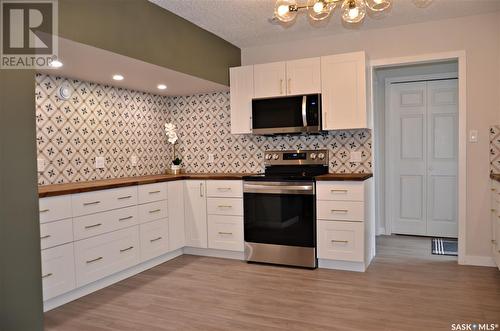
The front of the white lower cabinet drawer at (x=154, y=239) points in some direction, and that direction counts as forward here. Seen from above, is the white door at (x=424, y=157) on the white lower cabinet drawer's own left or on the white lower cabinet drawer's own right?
on the white lower cabinet drawer's own left

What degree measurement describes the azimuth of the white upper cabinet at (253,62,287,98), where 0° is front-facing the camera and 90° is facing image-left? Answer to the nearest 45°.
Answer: approximately 0°

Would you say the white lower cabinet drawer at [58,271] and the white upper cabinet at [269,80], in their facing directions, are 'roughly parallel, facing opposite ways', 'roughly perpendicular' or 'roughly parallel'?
roughly perpendicular

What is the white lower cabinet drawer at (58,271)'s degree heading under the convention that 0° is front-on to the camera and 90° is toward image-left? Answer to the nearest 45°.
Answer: approximately 315°

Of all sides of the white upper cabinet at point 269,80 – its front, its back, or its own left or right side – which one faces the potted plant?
right

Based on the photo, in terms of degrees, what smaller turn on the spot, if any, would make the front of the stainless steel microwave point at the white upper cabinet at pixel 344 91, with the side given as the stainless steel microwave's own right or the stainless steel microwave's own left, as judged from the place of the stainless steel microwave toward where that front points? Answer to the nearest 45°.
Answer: approximately 90° to the stainless steel microwave's own left
